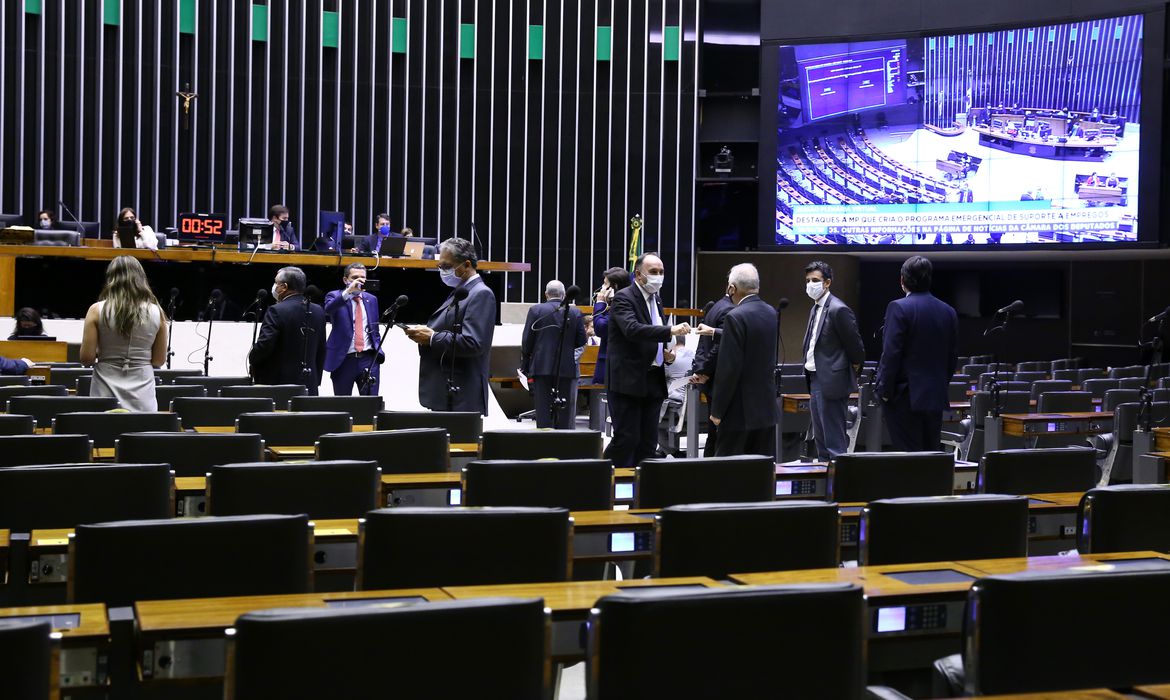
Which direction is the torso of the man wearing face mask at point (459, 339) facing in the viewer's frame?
to the viewer's left

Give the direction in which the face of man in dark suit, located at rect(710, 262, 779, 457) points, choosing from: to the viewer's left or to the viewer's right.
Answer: to the viewer's left

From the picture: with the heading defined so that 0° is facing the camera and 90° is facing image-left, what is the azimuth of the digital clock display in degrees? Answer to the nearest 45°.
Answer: approximately 0°

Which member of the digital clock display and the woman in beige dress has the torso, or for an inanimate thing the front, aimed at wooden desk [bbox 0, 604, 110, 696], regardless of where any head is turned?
the digital clock display

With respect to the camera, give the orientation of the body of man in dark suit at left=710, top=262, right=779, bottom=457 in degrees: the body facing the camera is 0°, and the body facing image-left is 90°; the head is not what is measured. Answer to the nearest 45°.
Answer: approximately 135°

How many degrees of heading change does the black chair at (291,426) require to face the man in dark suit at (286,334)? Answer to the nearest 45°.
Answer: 0° — it already faces them

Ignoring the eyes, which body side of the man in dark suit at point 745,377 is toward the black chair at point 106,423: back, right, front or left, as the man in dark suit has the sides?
left

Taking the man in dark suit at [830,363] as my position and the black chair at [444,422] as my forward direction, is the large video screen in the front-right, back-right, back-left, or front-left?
back-right

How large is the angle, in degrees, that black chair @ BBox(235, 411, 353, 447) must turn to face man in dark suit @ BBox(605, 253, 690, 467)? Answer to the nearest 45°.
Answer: approximately 45° to its right

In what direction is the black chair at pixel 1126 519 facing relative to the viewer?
away from the camera

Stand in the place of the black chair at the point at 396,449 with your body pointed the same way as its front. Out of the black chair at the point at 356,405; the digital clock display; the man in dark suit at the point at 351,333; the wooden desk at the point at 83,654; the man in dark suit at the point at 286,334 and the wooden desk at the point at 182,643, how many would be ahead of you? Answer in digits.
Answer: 4

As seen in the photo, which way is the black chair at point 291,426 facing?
away from the camera

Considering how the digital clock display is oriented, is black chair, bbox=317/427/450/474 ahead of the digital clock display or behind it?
ahead

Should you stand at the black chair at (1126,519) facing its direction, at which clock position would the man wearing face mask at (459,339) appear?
The man wearing face mask is roughly at 10 o'clock from the black chair.

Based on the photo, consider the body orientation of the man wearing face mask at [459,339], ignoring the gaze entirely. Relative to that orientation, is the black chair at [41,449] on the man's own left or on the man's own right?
on the man's own left

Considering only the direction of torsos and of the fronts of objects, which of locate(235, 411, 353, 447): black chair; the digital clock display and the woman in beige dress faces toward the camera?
the digital clock display
